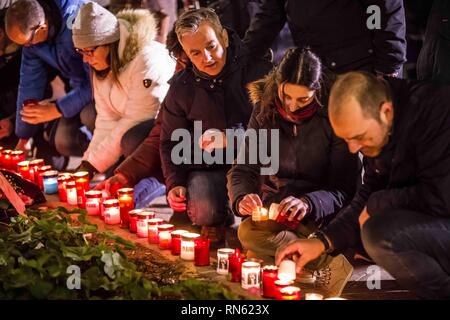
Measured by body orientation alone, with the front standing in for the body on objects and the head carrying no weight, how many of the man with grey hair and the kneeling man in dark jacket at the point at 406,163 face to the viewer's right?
0

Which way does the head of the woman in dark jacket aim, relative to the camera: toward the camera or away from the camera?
toward the camera

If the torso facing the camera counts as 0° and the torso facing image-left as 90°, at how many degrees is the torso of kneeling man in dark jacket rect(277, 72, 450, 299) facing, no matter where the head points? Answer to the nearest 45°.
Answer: approximately 45°

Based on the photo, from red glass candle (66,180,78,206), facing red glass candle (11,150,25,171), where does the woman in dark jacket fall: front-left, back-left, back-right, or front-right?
back-right

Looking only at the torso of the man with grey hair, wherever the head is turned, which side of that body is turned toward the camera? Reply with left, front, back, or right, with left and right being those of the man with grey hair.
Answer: front

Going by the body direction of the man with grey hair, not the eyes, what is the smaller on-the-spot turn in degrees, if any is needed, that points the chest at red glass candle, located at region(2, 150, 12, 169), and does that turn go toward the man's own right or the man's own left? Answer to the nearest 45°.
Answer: approximately 135° to the man's own right

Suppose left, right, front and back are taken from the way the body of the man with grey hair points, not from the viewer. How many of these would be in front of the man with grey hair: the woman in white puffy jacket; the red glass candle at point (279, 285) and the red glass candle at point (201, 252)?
2

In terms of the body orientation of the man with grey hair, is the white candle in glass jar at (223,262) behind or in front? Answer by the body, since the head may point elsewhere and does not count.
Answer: in front

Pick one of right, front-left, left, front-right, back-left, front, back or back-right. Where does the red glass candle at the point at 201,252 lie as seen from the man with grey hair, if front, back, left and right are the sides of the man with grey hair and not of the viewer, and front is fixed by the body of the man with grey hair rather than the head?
front
